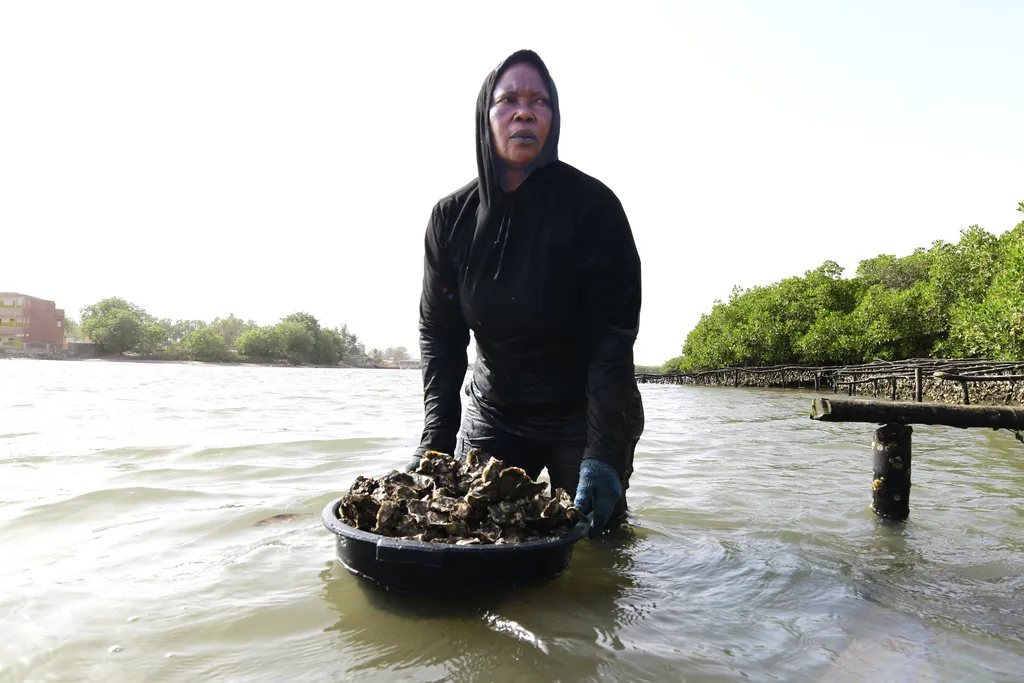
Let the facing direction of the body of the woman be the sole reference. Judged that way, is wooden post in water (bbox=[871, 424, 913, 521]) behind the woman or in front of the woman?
behind

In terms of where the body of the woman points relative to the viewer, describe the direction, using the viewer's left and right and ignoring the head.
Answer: facing the viewer and to the left of the viewer
